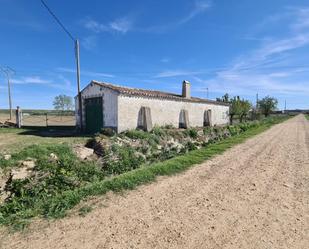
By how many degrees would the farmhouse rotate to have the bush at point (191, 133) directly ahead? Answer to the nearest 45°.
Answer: approximately 135° to its left

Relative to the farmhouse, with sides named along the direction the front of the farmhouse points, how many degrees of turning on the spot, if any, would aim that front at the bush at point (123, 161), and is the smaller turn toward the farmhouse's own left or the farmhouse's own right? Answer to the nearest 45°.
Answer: approximately 45° to the farmhouse's own left

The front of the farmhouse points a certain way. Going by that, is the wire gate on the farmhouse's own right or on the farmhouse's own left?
on the farmhouse's own right

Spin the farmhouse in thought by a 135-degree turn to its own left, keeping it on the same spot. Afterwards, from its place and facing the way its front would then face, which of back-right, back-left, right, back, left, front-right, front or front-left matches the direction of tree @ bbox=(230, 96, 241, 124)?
front-left

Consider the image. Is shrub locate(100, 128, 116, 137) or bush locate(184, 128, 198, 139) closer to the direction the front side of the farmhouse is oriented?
the shrub

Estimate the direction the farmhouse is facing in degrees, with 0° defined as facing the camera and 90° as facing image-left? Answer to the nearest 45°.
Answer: approximately 45°
